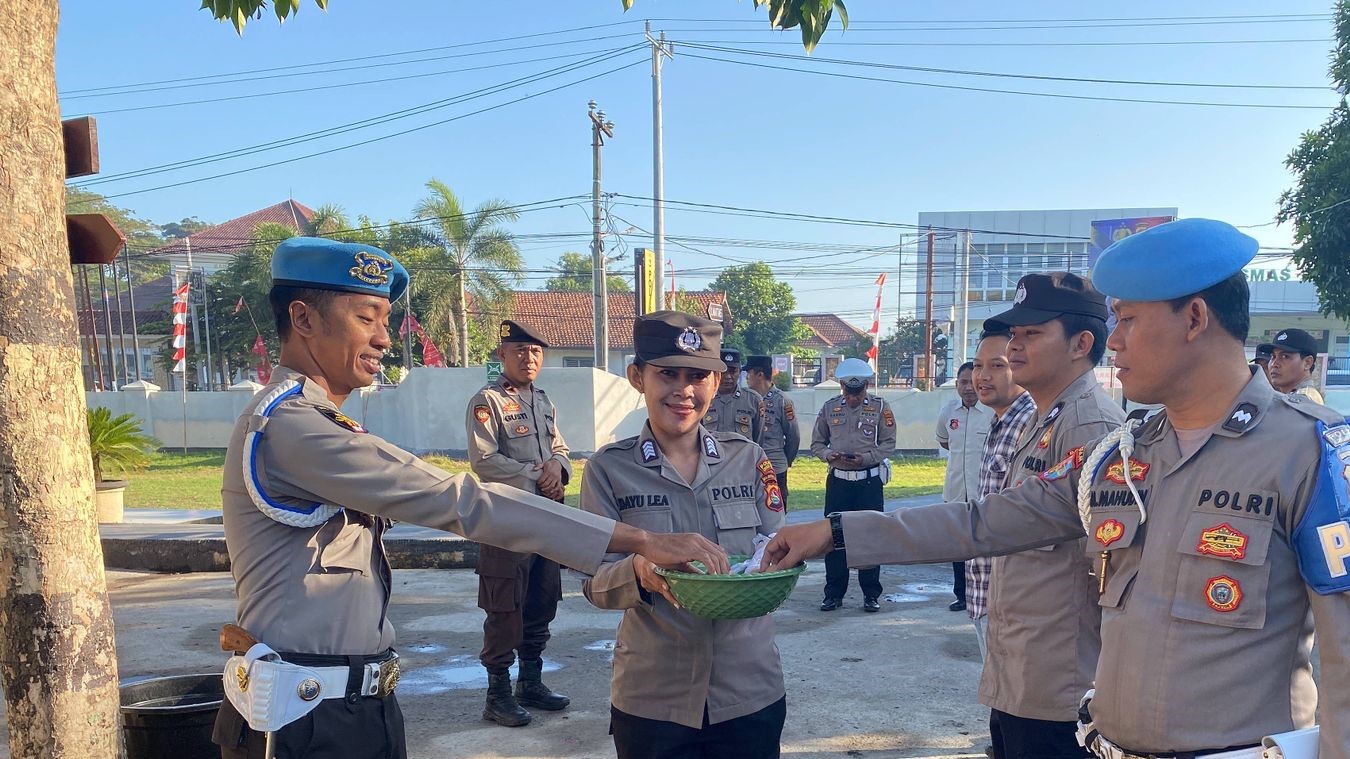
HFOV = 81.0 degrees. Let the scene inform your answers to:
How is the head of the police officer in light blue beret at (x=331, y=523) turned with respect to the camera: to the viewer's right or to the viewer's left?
to the viewer's right

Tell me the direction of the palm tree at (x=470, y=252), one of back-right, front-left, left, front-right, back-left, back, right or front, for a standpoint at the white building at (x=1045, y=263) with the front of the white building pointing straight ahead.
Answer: front-right

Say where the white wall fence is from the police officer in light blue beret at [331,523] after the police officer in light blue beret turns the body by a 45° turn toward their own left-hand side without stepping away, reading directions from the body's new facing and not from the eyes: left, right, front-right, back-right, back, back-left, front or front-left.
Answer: front-left

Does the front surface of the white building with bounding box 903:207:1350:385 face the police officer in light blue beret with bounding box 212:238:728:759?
yes

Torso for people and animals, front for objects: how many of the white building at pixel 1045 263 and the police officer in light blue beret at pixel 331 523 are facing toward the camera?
1

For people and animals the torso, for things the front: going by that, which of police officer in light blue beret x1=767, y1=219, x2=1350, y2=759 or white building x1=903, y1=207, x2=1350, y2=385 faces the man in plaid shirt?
the white building

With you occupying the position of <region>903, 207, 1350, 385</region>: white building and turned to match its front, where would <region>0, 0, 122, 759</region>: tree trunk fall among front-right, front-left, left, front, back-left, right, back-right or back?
front

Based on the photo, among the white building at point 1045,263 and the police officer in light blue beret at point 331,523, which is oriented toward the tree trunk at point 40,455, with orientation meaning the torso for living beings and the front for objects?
the white building

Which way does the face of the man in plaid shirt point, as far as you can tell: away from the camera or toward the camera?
toward the camera

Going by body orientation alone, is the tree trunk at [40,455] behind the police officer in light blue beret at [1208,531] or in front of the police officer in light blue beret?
in front

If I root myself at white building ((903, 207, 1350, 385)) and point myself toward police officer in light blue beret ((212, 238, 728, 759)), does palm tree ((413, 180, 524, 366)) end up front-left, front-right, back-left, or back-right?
front-right

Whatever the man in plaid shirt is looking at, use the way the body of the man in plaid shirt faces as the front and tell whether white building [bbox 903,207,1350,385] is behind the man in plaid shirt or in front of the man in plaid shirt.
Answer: behind

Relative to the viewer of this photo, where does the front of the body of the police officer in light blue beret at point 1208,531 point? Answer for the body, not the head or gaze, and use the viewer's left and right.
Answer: facing the viewer and to the left of the viewer

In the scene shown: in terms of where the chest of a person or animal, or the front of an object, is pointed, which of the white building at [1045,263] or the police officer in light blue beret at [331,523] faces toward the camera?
the white building

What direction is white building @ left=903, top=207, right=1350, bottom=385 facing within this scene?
toward the camera

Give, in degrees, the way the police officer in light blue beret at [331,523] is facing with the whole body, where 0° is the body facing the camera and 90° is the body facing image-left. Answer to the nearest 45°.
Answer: approximately 270°
